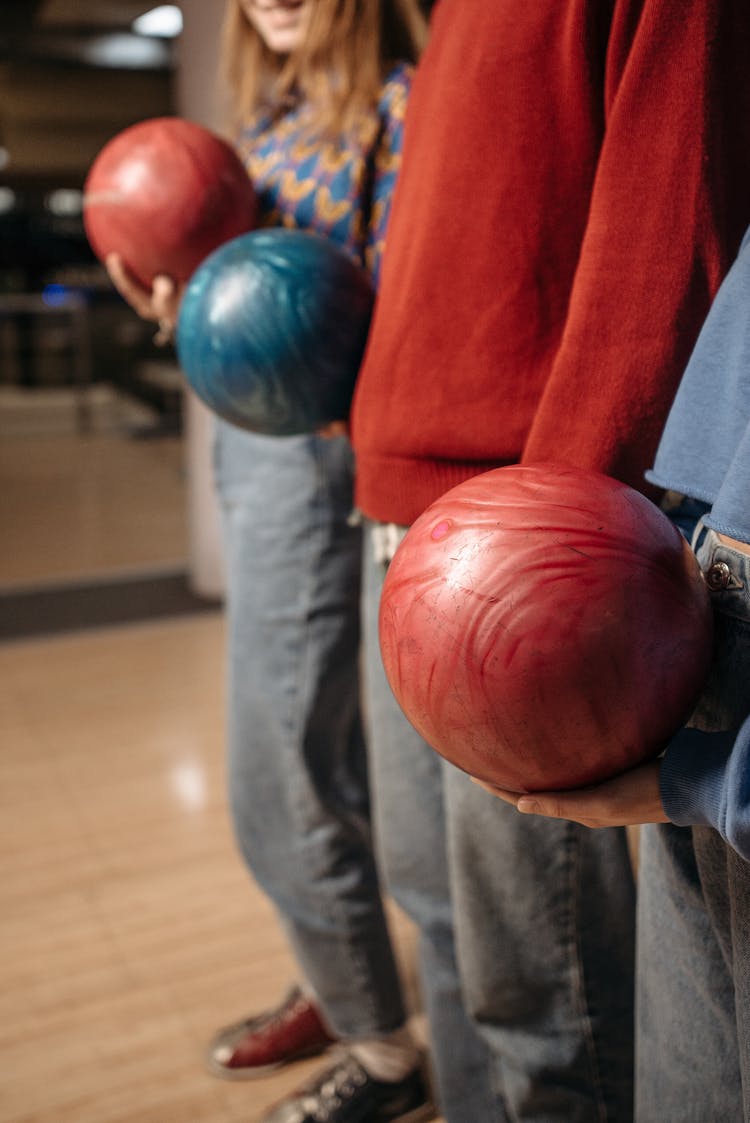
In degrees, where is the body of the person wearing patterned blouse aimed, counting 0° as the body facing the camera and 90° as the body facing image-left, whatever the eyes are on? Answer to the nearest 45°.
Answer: approximately 45°

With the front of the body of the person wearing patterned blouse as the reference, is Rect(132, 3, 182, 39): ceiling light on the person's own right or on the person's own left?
on the person's own right

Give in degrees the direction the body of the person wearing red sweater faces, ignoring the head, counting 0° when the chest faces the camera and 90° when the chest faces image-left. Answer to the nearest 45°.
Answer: approximately 45°

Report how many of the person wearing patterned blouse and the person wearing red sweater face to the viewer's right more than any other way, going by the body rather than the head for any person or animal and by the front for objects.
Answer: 0

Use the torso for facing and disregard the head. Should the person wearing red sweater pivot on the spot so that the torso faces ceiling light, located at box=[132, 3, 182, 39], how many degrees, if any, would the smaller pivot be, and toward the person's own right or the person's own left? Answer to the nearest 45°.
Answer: approximately 135° to the person's own right
